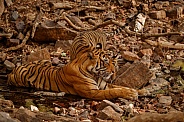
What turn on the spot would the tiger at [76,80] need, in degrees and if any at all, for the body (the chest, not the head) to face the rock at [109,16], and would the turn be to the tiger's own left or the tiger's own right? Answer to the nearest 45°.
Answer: approximately 90° to the tiger's own left

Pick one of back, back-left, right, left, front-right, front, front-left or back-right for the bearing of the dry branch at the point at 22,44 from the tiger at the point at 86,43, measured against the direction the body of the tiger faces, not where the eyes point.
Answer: back-left

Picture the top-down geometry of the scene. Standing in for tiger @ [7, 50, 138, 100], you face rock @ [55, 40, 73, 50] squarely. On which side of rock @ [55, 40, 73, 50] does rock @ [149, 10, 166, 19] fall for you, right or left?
right

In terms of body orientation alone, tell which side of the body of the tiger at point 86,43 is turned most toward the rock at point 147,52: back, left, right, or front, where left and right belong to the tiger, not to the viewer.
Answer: front

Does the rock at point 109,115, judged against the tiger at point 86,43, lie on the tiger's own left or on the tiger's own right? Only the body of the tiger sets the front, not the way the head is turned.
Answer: on the tiger's own right

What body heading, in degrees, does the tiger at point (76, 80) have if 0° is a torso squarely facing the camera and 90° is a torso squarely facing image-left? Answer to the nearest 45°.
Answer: approximately 270°

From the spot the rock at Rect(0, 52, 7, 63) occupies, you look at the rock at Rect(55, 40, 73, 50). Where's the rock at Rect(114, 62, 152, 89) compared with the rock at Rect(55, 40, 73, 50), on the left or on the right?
right

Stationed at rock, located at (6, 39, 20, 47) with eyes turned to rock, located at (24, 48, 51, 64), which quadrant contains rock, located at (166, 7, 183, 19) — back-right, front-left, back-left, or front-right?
front-left

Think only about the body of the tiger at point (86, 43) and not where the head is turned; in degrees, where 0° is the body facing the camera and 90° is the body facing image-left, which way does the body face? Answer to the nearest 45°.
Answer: approximately 270°
